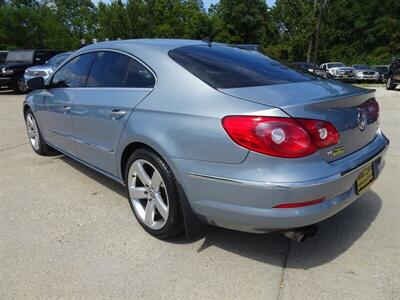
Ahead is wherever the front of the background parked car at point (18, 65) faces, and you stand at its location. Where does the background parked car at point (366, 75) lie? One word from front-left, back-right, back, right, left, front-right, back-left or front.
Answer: back-left

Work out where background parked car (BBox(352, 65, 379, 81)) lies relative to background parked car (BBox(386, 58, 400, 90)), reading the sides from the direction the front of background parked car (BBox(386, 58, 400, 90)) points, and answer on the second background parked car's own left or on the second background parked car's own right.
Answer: on the second background parked car's own right

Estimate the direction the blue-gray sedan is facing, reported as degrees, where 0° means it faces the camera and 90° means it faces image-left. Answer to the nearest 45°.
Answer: approximately 135°

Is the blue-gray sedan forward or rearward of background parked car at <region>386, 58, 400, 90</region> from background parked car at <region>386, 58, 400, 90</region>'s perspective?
forward

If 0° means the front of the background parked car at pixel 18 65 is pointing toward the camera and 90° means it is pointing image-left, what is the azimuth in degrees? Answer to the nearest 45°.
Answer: approximately 45°

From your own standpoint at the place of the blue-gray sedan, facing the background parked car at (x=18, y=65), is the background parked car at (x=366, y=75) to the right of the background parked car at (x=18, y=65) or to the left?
right

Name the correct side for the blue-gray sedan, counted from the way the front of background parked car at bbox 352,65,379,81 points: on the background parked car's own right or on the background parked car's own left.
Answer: on the background parked car's own right

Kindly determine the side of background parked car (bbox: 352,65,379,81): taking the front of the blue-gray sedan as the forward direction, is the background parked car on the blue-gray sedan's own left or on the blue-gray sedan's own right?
on the blue-gray sedan's own right

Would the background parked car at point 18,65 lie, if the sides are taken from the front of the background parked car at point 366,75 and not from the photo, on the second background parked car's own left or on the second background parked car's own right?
on the second background parked car's own right

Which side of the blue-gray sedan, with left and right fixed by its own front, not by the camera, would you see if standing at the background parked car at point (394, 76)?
right

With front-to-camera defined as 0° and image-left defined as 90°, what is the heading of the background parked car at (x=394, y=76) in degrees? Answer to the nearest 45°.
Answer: approximately 45°

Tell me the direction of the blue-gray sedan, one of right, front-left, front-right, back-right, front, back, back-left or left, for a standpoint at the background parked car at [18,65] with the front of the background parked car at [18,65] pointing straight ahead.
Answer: front-left
